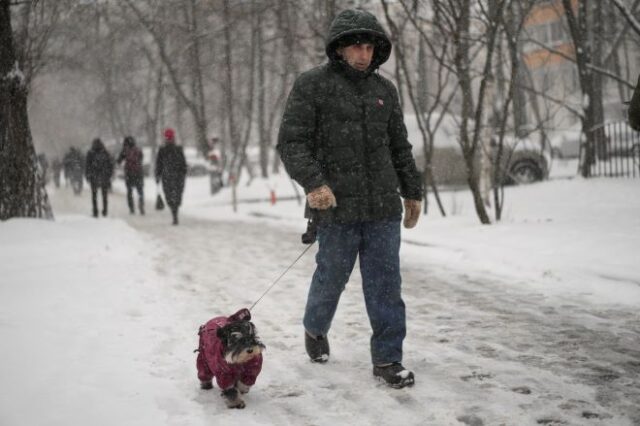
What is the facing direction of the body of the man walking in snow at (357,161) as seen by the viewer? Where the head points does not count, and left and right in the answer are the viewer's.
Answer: facing the viewer and to the right of the viewer

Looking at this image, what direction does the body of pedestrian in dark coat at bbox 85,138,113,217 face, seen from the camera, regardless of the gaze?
away from the camera

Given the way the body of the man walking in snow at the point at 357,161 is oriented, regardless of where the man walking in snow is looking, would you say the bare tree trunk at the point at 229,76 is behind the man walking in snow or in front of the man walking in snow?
behind

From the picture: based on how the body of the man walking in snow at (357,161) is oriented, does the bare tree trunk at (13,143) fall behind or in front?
behind

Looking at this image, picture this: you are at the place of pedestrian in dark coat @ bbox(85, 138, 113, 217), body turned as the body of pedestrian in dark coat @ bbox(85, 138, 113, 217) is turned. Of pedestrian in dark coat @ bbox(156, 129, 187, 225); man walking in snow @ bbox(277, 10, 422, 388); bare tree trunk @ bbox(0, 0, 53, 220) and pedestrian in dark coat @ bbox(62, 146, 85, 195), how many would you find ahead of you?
1

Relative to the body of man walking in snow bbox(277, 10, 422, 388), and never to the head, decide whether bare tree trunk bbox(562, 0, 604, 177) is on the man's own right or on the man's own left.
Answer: on the man's own left

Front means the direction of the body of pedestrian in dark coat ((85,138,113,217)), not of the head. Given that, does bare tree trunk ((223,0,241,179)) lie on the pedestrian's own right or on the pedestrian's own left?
on the pedestrian's own right
